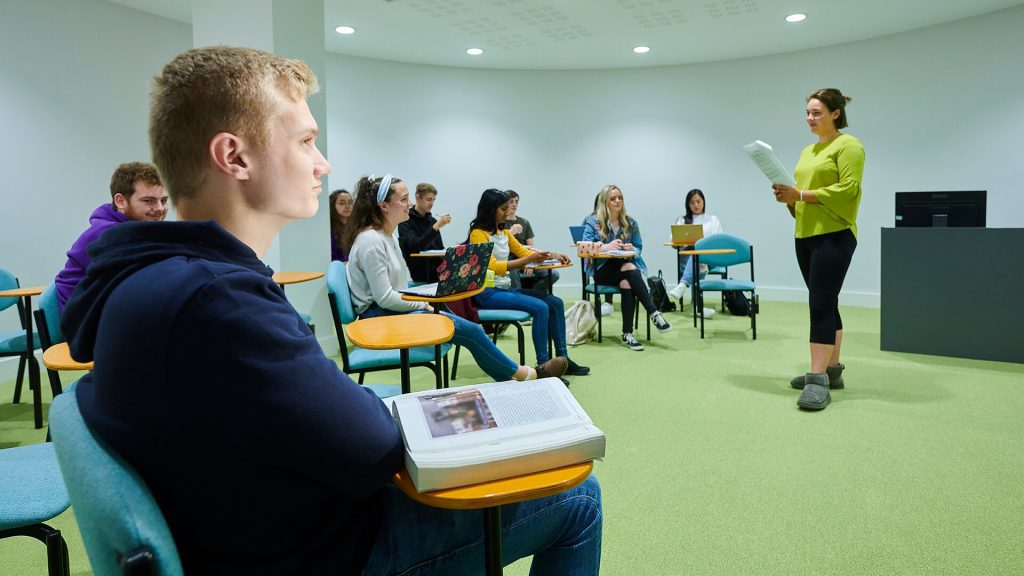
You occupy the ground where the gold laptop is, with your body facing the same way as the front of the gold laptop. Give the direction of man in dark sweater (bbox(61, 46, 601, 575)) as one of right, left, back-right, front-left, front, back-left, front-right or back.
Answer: back

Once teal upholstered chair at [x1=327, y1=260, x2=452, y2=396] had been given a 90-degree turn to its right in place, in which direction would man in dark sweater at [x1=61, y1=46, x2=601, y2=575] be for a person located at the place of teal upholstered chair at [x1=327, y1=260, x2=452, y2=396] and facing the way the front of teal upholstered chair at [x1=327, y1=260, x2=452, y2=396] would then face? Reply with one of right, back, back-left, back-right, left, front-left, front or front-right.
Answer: front

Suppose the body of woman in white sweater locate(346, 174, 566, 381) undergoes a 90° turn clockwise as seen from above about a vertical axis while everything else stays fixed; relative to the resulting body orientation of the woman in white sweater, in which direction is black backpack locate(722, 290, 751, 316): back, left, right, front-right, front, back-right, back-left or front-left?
back-left

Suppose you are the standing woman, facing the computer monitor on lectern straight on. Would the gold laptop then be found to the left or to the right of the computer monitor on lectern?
left

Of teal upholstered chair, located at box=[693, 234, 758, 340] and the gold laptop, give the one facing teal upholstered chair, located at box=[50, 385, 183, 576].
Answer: teal upholstered chair, located at box=[693, 234, 758, 340]

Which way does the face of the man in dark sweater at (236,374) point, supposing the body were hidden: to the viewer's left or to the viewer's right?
to the viewer's right

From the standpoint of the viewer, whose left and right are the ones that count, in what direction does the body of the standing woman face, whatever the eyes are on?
facing the viewer and to the left of the viewer

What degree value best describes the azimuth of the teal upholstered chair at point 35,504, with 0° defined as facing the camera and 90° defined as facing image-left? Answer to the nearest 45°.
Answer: approximately 270°

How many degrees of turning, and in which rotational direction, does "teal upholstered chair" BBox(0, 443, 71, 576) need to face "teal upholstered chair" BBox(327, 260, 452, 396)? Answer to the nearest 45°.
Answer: approximately 45° to its left

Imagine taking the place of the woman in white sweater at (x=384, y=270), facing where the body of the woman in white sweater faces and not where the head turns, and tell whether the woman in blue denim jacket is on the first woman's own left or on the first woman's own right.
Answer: on the first woman's own left

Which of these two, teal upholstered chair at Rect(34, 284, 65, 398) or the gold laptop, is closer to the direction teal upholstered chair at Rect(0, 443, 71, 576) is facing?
the gold laptop

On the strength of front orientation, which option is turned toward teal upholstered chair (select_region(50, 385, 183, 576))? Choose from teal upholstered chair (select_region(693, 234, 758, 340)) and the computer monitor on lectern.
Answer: teal upholstered chair (select_region(693, 234, 758, 340))

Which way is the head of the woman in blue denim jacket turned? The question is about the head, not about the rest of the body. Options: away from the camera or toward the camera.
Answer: toward the camera

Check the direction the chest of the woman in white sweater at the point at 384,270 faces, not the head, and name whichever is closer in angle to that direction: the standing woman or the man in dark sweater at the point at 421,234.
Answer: the standing woman

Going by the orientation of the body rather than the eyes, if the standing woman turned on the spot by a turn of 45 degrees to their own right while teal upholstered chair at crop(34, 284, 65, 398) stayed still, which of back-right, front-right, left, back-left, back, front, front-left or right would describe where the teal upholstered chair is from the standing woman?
front-left

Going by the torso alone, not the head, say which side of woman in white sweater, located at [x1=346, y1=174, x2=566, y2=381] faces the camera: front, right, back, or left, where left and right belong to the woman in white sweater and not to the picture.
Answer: right

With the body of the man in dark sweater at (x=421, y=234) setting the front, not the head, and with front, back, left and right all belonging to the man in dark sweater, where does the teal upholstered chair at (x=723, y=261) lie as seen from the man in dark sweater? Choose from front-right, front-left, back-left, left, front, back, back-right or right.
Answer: front-left

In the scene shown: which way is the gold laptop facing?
away from the camera
